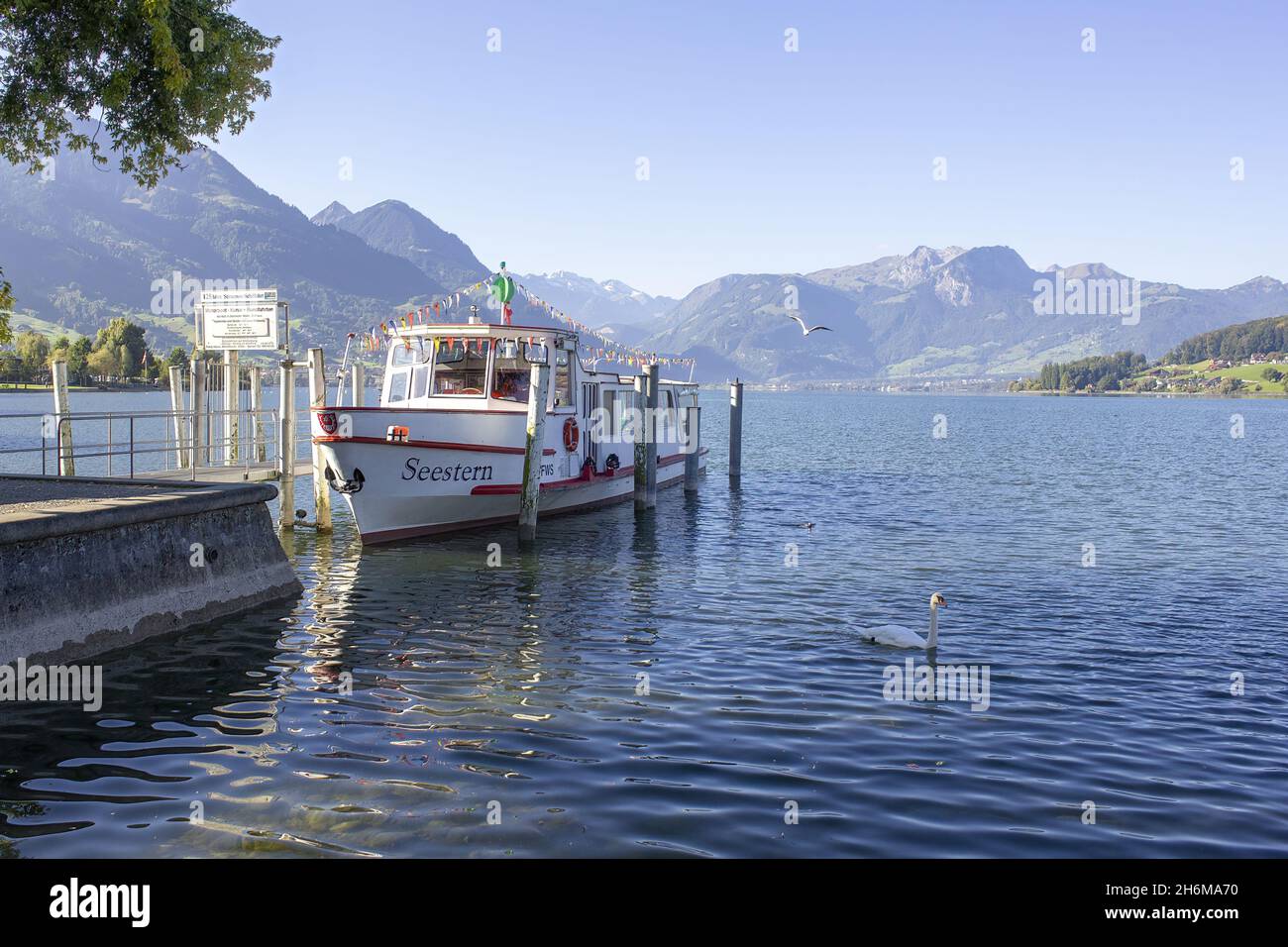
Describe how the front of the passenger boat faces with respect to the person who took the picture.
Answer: facing the viewer and to the left of the viewer

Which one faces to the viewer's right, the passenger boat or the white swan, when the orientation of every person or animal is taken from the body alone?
the white swan

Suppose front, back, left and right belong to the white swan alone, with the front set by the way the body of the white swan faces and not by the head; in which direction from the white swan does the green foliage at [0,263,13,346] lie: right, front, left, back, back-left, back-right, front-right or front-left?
back

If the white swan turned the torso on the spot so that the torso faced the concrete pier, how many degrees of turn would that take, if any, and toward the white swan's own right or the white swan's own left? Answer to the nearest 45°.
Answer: approximately 180°

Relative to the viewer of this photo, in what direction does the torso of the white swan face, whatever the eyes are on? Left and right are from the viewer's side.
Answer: facing to the right of the viewer

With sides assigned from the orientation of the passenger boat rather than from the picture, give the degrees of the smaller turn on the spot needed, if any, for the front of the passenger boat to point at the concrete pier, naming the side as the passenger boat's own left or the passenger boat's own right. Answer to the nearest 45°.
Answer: approximately 45° to the passenger boat's own left

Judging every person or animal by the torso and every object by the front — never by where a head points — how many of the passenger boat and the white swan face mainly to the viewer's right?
1

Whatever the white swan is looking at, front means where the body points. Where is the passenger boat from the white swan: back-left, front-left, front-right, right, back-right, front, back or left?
back-left
